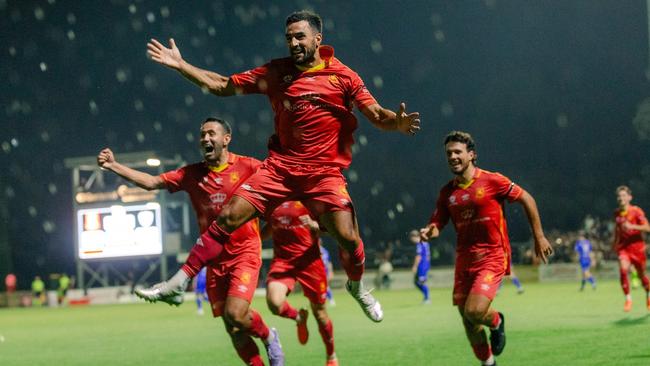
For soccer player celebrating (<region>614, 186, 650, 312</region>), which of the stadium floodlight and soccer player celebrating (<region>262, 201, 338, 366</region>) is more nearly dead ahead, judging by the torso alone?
the soccer player celebrating

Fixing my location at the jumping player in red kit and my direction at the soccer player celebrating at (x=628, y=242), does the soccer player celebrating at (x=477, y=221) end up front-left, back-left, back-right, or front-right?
front-right

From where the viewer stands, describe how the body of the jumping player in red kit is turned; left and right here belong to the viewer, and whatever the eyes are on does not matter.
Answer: facing the viewer

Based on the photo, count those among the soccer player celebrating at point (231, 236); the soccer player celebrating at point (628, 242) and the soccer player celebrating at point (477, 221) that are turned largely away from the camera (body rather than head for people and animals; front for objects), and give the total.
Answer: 0

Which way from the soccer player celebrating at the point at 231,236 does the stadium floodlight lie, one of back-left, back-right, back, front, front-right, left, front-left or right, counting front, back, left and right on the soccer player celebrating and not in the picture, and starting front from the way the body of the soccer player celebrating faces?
back-right

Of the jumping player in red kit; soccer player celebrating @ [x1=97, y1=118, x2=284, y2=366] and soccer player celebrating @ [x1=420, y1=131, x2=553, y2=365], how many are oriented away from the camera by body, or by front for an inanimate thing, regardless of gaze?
0

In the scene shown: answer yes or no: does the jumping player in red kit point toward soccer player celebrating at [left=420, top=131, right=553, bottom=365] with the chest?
no

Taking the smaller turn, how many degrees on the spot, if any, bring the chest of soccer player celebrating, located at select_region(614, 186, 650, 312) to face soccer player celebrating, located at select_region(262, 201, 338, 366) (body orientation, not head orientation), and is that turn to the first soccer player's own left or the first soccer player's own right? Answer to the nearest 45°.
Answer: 0° — they already face them

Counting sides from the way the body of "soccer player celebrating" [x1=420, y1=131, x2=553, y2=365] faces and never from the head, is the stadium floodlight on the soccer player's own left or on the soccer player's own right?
on the soccer player's own right

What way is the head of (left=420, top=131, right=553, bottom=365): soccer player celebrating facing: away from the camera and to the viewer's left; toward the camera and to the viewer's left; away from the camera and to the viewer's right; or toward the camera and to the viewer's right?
toward the camera and to the viewer's left

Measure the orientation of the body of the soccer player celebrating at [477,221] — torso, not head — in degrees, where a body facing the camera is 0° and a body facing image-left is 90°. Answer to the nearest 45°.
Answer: approximately 45°

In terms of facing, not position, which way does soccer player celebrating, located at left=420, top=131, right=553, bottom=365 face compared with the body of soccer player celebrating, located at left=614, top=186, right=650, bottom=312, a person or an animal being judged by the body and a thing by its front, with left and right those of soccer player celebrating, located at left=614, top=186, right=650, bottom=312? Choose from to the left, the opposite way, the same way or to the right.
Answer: the same way

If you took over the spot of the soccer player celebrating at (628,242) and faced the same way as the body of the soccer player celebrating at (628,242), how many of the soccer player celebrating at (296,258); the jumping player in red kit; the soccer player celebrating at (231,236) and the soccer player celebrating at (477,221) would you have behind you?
0

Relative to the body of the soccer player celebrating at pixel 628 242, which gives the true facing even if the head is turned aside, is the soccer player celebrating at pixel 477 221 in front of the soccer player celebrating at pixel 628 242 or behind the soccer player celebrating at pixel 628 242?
in front

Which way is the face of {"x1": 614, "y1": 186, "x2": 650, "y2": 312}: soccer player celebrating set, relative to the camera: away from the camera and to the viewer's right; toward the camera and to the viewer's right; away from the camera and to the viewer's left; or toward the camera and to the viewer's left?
toward the camera and to the viewer's left

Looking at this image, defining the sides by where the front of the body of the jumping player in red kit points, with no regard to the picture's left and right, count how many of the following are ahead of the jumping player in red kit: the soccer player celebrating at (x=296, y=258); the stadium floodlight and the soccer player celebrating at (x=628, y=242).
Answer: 0

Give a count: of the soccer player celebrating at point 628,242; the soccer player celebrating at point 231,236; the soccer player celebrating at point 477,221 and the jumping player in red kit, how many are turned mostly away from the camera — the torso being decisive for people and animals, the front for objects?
0
